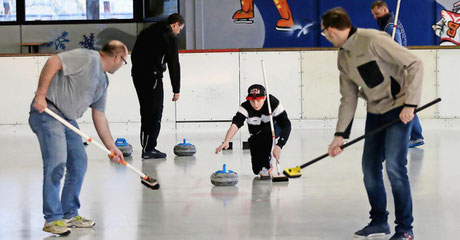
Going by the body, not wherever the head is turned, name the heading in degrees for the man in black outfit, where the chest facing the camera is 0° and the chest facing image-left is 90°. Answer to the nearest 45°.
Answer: approximately 270°

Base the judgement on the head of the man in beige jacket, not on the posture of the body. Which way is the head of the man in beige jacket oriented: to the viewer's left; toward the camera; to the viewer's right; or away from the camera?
to the viewer's left

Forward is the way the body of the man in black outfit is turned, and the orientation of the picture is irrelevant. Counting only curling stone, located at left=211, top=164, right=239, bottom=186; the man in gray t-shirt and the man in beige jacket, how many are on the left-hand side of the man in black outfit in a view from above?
0

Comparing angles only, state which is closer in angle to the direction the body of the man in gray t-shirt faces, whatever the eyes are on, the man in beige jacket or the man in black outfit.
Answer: the man in beige jacket

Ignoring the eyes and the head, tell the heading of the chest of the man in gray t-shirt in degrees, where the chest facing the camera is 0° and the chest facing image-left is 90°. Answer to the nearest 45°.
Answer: approximately 315°

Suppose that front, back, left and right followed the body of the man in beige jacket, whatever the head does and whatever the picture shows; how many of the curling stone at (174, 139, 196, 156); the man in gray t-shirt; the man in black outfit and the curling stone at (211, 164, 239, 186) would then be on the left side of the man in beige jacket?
0

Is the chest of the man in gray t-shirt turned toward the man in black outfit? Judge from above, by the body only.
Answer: no

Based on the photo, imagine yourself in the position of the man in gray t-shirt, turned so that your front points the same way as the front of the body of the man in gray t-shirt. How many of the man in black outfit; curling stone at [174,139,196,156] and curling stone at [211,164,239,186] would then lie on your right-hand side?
0

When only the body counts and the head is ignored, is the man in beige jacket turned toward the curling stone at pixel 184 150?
no

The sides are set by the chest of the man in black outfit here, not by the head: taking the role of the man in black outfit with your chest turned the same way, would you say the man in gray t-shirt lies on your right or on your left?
on your right

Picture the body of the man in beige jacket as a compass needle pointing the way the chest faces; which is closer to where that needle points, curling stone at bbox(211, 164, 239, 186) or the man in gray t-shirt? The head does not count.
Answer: the man in gray t-shirt

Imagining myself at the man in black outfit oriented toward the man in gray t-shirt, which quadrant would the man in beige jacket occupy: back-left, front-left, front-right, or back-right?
front-left

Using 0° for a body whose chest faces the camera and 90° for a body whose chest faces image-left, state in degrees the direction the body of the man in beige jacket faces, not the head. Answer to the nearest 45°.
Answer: approximately 45°

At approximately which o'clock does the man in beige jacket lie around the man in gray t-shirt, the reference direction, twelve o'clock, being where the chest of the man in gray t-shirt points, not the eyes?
The man in beige jacket is roughly at 11 o'clock from the man in gray t-shirt.
